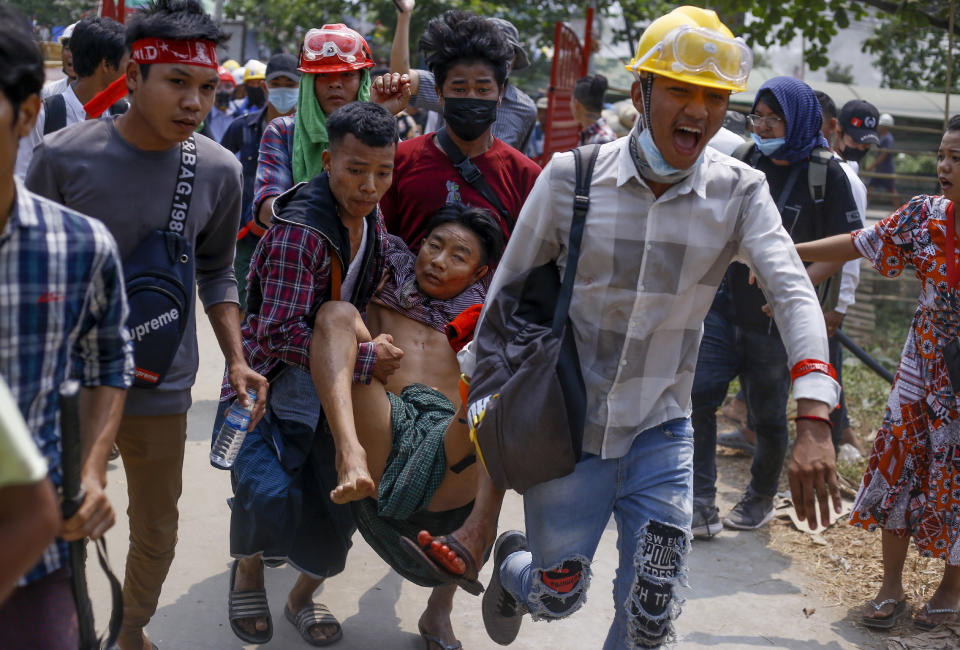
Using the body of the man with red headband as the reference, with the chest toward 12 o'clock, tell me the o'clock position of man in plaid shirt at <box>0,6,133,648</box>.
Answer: The man in plaid shirt is roughly at 2 o'clock from the man with red headband.

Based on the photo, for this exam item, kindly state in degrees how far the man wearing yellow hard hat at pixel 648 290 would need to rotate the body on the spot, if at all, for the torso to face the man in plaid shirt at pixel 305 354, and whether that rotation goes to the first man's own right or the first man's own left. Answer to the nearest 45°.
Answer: approximately 90° to the first man's own right

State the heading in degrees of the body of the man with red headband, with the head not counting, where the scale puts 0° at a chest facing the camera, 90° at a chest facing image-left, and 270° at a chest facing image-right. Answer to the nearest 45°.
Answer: approximately 315°

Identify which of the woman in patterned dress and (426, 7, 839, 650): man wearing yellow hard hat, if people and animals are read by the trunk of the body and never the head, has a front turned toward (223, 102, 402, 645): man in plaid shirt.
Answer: the woman in patterned dress
